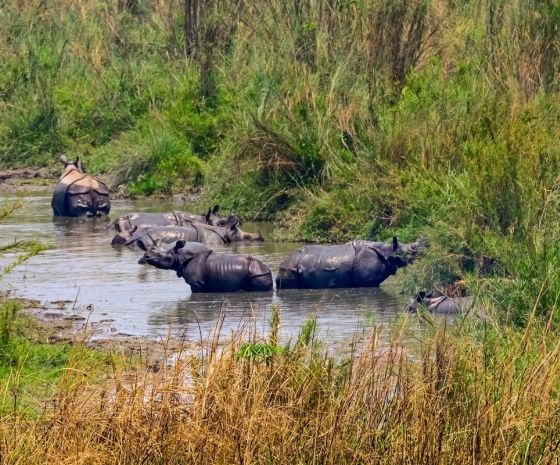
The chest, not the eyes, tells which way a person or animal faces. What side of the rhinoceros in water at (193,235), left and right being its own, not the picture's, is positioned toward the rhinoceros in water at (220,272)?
right

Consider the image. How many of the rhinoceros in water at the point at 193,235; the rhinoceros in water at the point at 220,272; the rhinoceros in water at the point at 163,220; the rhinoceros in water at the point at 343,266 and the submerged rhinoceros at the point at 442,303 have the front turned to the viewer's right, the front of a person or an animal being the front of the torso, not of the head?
3

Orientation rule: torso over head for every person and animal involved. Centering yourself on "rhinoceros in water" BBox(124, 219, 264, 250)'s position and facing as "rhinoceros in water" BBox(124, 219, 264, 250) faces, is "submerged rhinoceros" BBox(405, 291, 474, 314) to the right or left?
on its right

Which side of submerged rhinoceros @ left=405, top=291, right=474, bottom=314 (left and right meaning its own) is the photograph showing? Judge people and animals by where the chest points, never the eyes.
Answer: left

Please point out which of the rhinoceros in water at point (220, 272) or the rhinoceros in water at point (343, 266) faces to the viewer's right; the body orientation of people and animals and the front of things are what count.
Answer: the rhinoceros in water at point (343, 266)

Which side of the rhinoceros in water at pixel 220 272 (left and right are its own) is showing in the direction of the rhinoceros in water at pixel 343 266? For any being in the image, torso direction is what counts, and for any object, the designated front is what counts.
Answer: back

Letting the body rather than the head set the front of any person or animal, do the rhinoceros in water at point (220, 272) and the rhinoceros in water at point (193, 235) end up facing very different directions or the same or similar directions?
very different directions

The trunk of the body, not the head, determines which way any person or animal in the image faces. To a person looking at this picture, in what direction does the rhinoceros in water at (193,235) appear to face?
facing to the right of the viewer

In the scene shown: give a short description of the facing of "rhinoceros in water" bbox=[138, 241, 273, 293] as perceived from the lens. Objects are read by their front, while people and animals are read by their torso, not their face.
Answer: facing to the left of the viewer

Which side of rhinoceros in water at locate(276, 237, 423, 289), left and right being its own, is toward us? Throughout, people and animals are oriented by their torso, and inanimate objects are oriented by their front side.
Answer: right

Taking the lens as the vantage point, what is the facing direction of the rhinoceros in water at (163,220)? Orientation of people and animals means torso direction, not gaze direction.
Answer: facing to the right of the viewer

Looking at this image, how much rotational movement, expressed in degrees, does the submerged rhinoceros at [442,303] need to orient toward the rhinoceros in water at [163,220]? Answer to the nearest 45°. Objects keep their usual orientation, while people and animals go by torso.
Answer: approximately 45° to its right
